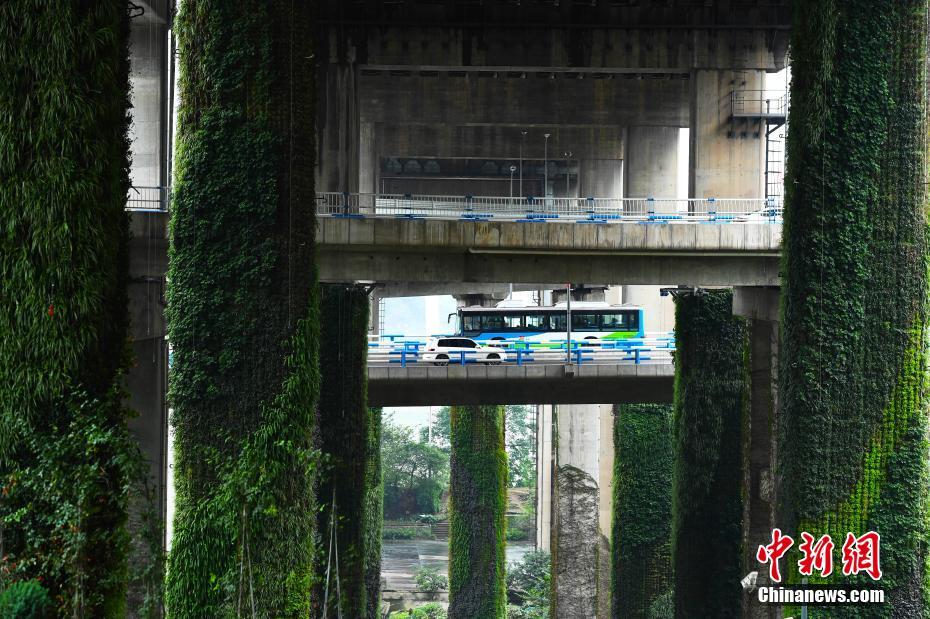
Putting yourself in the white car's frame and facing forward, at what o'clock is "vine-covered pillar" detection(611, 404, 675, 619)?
The vine-covered pillar is roughly at 12 o'clock from the white car.

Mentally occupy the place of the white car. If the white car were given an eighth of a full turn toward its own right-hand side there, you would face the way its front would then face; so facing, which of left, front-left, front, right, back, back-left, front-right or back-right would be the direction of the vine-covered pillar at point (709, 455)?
front

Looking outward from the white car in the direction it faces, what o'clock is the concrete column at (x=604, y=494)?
The concrete column is roughly at 10 o'clock from the white car.

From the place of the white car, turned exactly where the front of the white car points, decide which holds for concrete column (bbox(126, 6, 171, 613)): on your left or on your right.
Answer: on your right

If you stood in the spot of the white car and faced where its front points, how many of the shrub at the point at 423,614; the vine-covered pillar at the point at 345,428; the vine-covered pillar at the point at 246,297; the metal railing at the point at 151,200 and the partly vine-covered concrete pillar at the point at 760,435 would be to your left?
1

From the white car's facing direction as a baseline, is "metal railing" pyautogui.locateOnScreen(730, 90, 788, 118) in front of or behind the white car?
in front

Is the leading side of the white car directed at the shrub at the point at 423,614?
no

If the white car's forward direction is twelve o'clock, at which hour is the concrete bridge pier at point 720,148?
The concrete bridge pier is roughly at 1 o'clock from the white car.

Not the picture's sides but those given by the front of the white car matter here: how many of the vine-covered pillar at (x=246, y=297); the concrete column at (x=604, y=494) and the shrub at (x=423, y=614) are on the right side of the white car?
1

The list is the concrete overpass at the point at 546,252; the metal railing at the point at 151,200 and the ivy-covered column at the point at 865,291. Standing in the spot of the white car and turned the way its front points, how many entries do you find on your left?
0

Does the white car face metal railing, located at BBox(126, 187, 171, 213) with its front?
no

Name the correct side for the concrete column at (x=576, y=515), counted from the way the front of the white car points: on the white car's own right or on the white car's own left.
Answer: on the white car's own left

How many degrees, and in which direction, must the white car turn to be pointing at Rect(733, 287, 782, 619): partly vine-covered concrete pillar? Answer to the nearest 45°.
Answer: approximately 45° to its right

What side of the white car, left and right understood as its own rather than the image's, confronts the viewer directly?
right

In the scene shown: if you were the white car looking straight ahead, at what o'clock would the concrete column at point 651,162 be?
The concrete column is roughly at 11 o'clock from the white car.
